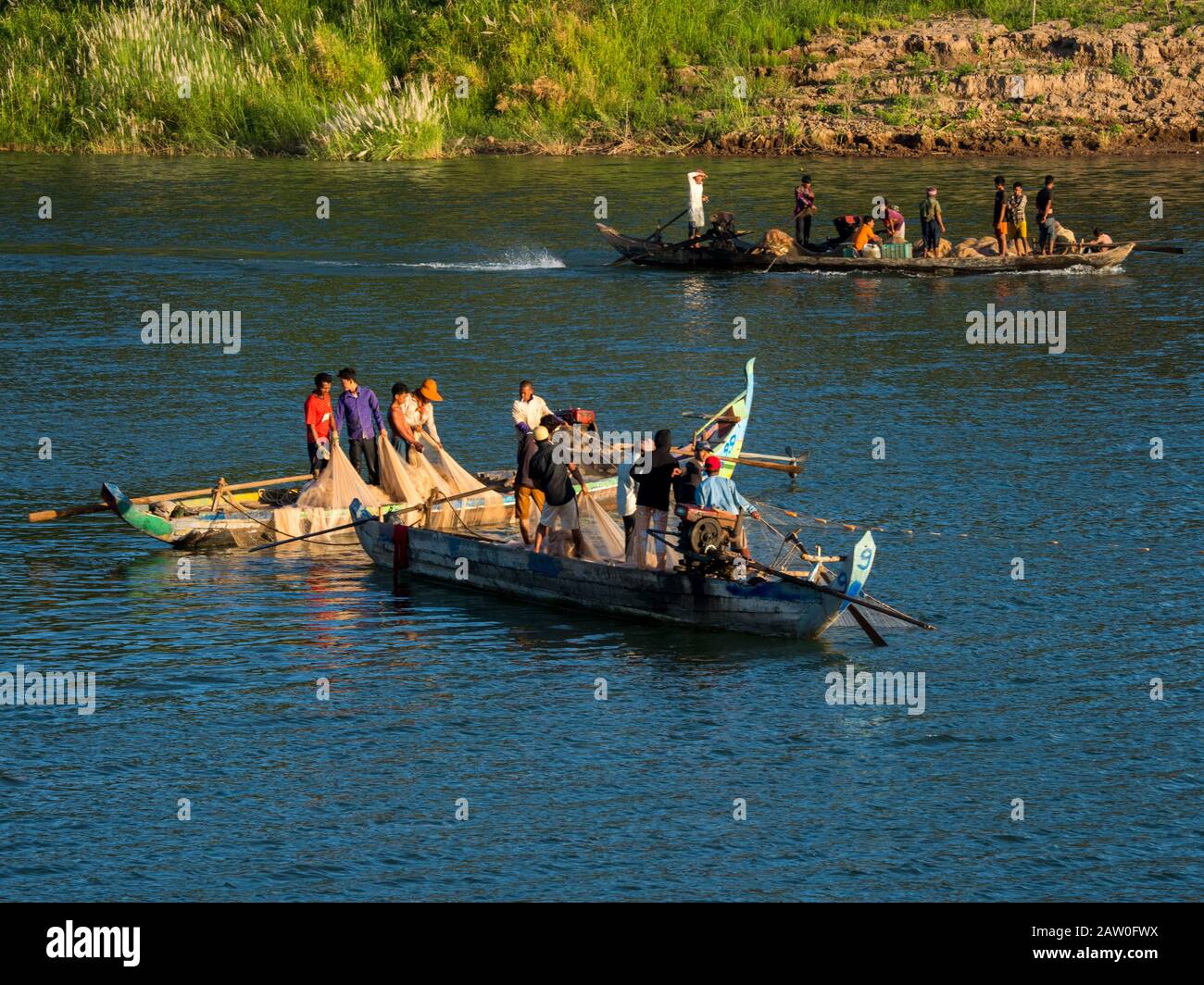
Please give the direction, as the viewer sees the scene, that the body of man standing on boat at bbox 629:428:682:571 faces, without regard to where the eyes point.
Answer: away from the camera

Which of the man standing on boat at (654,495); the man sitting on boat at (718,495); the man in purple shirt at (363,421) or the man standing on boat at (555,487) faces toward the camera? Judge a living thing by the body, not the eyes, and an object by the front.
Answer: the man in purple shirt

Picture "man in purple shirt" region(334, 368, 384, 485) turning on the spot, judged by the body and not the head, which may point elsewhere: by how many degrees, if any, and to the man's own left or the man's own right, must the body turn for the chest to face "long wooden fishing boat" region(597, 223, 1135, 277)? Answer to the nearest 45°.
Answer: approximately 135° to the man's own left

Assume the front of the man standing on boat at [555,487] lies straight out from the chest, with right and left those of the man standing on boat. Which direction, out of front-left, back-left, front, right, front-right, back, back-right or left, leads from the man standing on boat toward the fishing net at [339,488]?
front-left

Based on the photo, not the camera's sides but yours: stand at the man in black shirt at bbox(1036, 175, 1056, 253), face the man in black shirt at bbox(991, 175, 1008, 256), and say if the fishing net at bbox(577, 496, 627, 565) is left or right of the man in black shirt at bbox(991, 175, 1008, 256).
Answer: left

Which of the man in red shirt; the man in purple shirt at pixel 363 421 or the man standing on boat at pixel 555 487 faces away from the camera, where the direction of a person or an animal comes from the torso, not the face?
the man standing on boat

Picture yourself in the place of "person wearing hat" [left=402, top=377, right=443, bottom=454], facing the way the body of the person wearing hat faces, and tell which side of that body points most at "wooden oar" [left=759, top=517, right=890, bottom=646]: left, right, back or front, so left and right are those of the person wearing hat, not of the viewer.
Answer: front

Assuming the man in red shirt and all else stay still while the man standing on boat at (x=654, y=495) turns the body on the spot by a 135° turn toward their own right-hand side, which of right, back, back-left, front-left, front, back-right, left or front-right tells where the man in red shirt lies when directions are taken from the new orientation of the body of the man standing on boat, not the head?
back

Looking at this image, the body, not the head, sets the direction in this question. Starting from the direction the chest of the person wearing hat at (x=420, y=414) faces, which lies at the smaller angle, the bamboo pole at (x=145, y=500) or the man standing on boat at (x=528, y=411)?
the man standing on boat

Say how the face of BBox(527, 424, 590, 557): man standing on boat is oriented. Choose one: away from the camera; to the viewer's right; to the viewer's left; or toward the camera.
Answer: away from the camera

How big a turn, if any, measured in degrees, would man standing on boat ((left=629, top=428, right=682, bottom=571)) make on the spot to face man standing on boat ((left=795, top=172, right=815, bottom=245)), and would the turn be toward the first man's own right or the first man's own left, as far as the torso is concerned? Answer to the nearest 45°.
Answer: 0° — they already face them

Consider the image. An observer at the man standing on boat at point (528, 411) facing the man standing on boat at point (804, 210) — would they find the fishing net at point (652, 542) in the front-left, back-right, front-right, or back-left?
back-right

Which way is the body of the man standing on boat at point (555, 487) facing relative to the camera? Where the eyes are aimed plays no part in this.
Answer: away from the camera

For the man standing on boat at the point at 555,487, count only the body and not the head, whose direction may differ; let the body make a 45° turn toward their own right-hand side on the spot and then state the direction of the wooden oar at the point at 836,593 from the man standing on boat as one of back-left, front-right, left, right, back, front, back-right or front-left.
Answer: right
